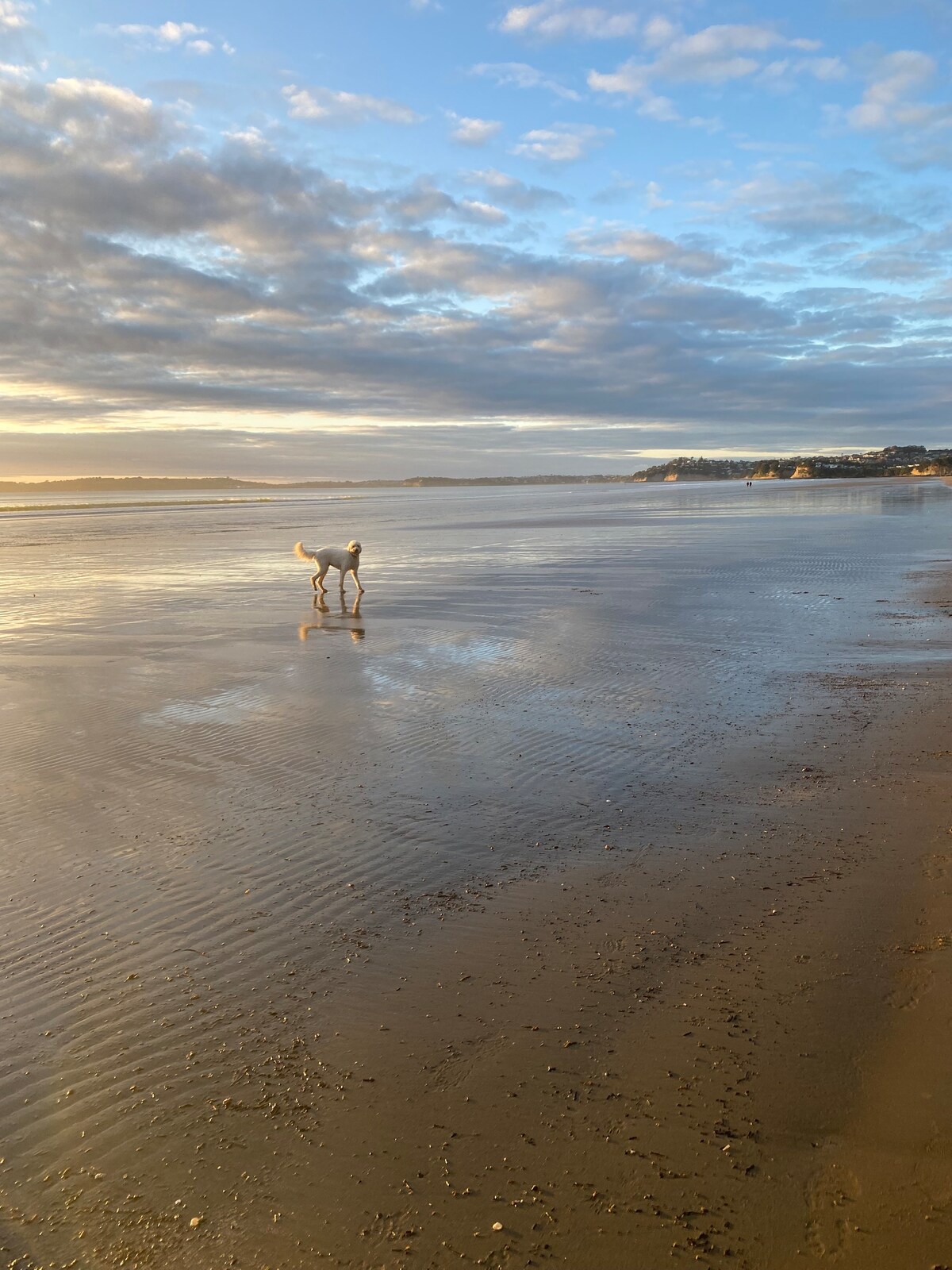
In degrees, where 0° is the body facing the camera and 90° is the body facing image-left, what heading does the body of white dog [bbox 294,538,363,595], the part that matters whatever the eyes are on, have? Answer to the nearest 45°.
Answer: approximately 270°
